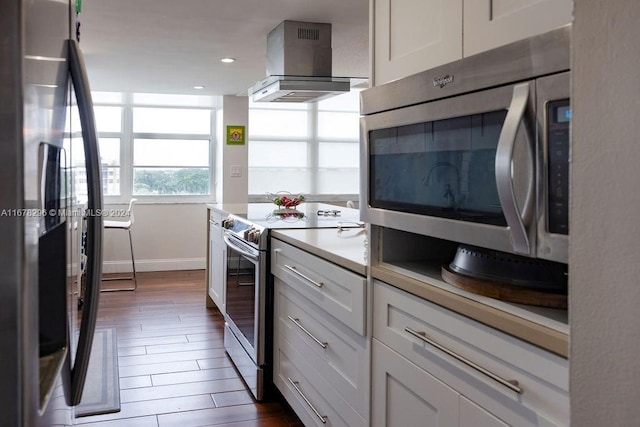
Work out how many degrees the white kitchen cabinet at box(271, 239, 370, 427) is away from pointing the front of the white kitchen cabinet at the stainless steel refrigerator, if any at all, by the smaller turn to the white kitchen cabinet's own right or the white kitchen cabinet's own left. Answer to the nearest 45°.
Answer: approximately 45° to the white kitchen cabinet's own left

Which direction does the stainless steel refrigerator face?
to the viewer's right

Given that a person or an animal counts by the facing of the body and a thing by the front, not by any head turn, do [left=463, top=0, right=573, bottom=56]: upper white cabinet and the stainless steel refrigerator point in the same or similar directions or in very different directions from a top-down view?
very different directions

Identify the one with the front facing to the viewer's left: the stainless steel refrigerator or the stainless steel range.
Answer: the stainless steel range

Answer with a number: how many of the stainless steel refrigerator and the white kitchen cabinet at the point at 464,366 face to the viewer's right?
1

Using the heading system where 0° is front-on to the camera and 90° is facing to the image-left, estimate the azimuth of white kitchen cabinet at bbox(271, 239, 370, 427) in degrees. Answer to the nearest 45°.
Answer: approximately 45°
